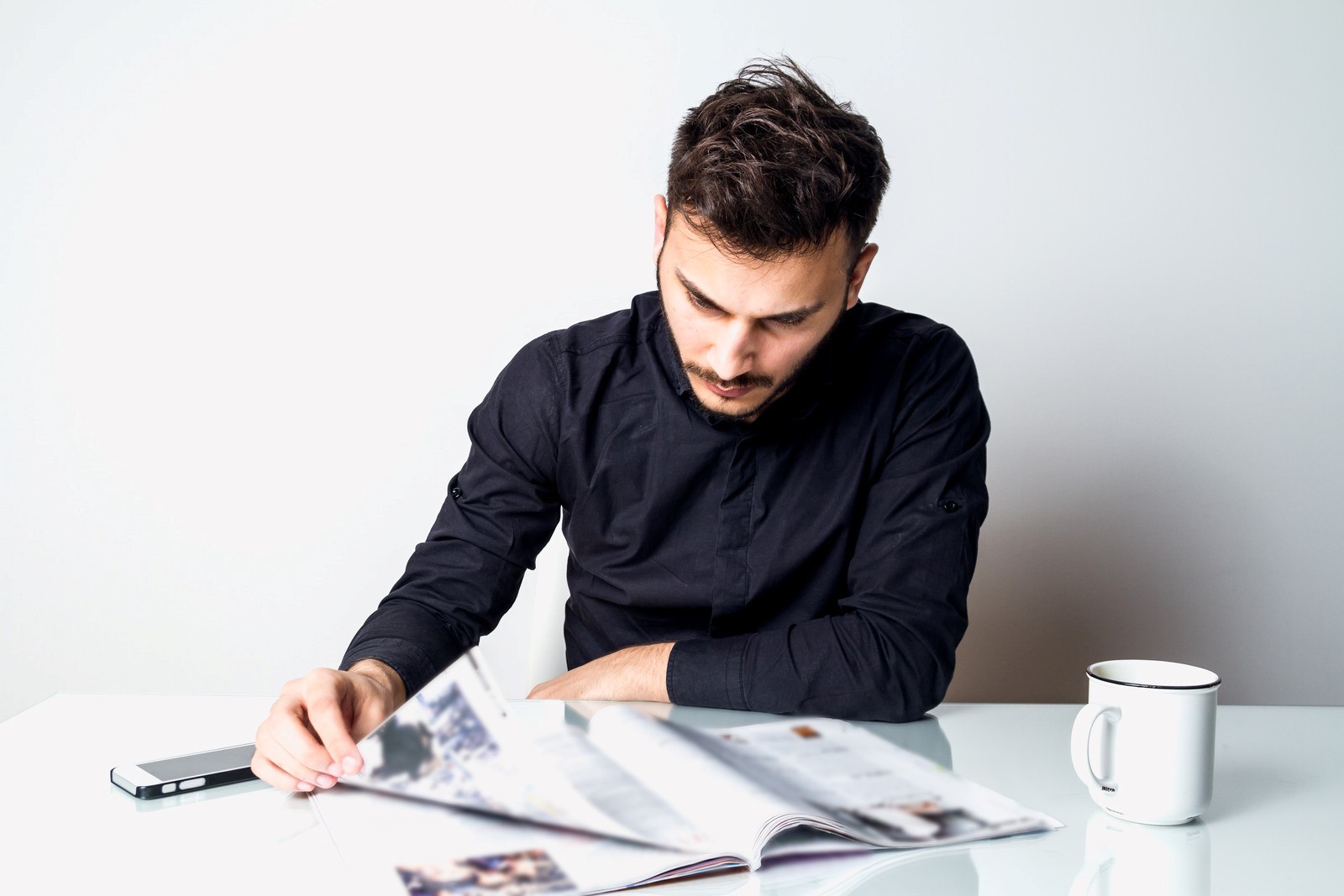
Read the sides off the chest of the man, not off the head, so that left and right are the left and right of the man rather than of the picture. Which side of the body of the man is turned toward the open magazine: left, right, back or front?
front

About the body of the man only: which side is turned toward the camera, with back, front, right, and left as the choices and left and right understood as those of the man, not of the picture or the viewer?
front

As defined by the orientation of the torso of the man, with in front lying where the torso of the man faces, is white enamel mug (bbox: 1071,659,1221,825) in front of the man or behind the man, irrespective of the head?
in front
